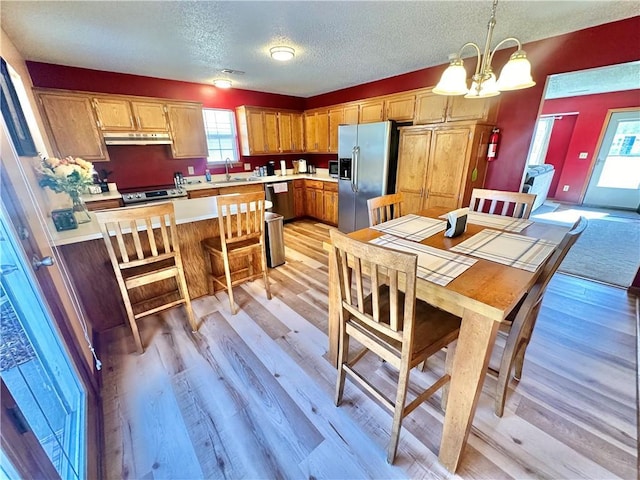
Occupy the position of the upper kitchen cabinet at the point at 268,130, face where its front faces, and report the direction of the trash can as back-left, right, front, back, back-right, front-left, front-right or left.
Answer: front-right

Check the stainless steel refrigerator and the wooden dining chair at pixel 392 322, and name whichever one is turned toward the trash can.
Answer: the stainless steel refrigerator

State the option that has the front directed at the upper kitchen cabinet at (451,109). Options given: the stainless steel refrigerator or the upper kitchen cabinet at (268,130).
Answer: the upper kitchen cabinet at (268,130)

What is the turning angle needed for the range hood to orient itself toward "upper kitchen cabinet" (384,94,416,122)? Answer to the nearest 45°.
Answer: approximately 45° to its left

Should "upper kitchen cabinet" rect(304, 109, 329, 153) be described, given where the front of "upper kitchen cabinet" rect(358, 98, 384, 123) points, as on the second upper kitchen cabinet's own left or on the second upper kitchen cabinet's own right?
on the second upper kitchen cabinet's own right

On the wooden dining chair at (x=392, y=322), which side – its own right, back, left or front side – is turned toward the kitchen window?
left

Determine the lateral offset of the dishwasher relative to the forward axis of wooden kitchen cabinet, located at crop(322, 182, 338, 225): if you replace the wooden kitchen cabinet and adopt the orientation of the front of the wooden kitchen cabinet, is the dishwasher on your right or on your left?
on your right

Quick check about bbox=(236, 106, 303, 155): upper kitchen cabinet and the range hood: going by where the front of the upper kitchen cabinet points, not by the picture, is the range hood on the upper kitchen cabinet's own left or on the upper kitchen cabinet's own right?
on the upper kitchen cabinet's own right

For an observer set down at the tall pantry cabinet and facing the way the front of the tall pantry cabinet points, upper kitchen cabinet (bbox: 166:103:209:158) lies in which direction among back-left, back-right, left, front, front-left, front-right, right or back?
front-right

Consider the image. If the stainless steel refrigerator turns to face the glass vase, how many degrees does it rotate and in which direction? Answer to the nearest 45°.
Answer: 0° — it already faces it

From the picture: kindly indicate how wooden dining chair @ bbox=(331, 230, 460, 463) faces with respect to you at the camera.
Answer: facing away from the viewer and to the right of the viewer

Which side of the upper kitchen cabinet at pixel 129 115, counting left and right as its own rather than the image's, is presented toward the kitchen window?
left

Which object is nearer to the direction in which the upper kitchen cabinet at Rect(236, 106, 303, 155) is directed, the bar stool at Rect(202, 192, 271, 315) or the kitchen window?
the bar stool

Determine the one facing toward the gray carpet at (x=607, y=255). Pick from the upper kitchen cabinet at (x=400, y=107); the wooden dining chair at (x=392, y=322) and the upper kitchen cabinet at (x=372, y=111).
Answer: the wooden dining chair

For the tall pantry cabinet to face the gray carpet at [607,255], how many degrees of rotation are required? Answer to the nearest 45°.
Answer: approximately 135° to its left
